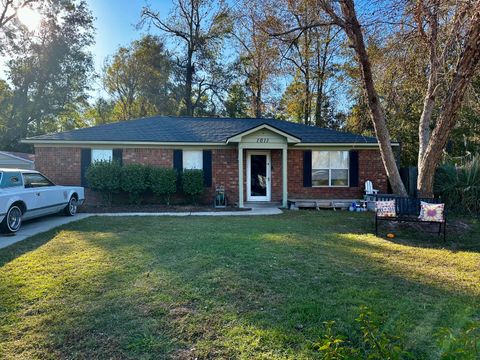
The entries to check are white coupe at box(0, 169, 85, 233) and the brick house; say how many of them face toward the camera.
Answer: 1

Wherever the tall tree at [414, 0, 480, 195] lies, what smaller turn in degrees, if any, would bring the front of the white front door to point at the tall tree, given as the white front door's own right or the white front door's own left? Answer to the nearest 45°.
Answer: approximately 45° to the white front door's own left

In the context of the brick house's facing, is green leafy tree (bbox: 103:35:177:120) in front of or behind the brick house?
behind

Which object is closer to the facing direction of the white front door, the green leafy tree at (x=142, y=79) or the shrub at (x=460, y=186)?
the shrub

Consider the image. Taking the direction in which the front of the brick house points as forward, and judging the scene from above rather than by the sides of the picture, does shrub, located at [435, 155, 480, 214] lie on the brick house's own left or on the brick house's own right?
on the brick house's own left

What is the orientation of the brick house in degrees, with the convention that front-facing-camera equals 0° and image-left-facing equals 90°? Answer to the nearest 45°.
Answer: approximately 0°
